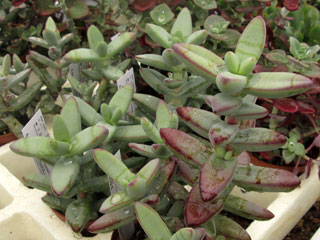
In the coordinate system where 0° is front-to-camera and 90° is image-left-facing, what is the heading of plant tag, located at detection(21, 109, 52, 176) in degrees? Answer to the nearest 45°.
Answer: approximately 0°
